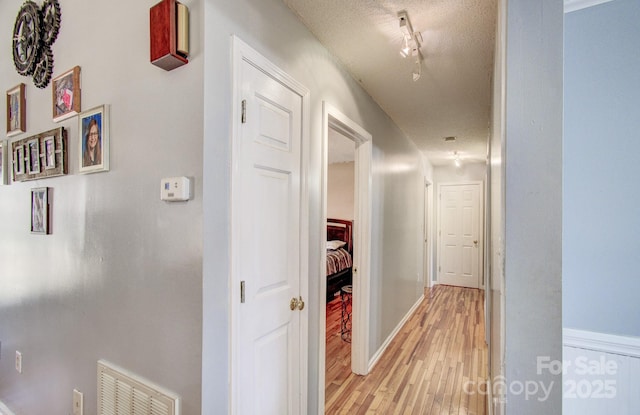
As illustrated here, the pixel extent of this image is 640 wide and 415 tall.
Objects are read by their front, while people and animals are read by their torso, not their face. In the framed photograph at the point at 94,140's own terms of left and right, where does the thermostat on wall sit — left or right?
on its left

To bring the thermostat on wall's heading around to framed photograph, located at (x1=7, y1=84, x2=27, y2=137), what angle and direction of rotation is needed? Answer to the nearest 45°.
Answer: approximately 90° to its right

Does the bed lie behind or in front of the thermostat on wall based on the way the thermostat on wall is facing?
behind

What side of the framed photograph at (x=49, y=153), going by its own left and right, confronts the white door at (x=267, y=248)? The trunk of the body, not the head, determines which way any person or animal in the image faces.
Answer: left

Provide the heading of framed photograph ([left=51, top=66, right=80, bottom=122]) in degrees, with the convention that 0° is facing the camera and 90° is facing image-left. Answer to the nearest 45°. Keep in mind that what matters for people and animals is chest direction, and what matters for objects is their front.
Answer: approximately 45°
